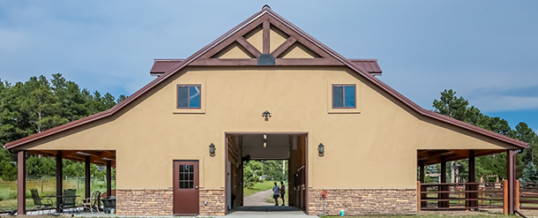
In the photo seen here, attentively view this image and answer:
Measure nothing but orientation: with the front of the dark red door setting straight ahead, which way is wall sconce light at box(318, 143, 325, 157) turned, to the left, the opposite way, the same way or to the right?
the same way

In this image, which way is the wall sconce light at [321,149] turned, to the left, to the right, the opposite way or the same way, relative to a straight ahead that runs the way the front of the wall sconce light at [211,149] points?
the same way

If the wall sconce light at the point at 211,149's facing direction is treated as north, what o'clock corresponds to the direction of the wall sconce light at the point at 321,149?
the wall sconce light at the point at 321,149 is roughly at 9 o'clock from the wall sconce light at the point at 211,149.

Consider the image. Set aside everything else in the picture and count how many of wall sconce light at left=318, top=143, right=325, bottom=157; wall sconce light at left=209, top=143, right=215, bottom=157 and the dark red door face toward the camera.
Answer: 3

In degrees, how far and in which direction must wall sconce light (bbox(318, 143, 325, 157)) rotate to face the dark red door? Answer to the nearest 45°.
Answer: approximately 90° to its right

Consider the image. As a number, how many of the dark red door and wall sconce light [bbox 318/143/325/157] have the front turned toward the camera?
2

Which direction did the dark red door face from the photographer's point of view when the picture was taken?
facing the viewer

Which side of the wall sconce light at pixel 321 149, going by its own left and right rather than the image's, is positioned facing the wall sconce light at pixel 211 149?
right

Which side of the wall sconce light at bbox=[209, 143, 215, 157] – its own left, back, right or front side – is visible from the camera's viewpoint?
front

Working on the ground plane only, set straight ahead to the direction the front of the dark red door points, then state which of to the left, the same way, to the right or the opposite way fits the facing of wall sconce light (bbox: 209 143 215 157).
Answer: the same way
